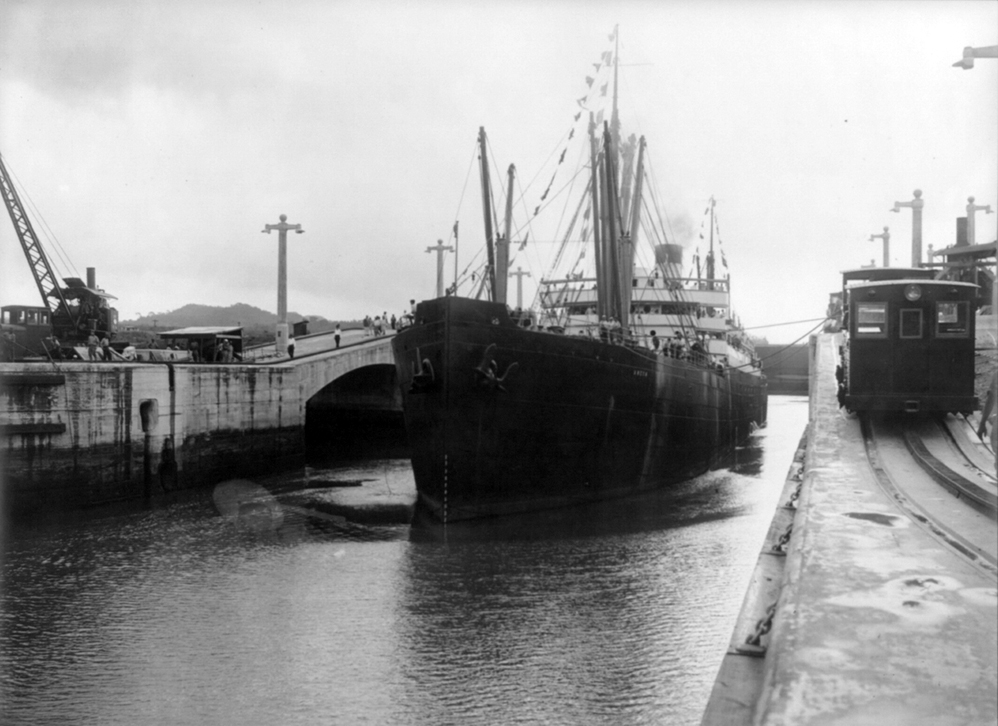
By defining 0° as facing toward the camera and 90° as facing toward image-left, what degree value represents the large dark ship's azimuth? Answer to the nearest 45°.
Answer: approximately 45°

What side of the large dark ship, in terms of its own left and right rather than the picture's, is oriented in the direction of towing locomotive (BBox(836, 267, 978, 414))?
left

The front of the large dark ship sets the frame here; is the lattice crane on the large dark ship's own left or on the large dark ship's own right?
on the large dark ship's own right

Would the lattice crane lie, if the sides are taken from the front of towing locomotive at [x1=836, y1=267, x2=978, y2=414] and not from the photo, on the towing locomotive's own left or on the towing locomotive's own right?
on the towing locomotive's own right

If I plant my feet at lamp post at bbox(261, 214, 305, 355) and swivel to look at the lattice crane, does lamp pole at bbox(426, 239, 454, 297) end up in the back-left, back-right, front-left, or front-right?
back-right

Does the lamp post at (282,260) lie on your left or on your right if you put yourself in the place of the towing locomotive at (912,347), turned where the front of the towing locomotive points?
on your right

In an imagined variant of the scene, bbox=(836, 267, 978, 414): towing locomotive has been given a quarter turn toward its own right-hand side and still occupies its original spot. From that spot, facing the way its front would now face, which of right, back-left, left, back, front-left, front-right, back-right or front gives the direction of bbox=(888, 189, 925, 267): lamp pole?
right

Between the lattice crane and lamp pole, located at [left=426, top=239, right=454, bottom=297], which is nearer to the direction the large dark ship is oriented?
the lattice crane

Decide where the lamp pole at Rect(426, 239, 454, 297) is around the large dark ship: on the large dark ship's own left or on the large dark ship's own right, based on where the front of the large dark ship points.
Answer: on the large dark ship's own right
